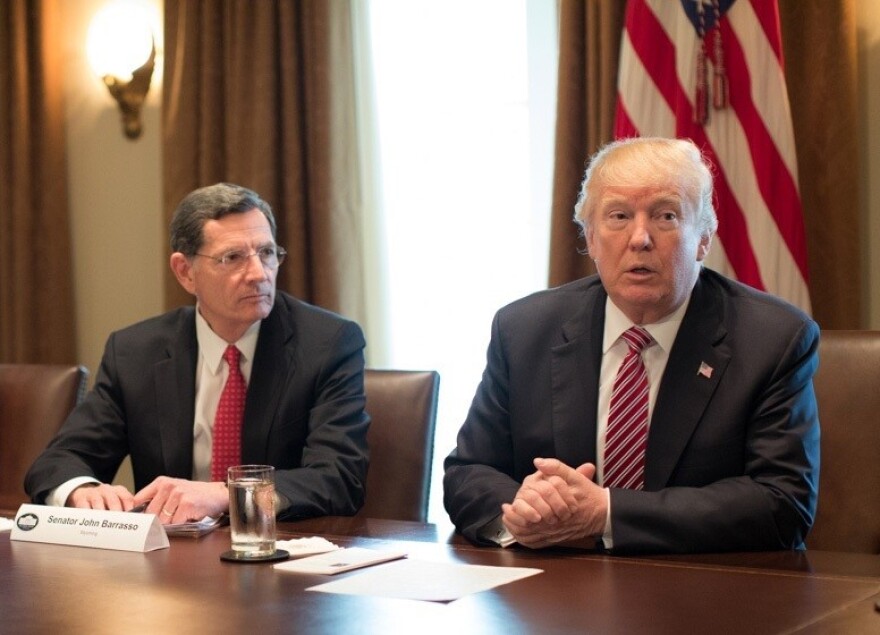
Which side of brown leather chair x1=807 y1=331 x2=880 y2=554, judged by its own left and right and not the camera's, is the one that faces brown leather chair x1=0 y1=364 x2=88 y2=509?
right

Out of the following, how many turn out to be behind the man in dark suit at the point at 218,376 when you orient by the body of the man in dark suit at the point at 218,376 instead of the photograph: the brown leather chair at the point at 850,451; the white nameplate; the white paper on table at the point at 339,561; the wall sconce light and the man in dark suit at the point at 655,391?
1

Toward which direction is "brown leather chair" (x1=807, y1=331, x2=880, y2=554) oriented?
toward the camera

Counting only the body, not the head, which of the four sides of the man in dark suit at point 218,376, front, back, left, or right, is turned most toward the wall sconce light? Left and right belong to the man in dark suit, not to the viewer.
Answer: back

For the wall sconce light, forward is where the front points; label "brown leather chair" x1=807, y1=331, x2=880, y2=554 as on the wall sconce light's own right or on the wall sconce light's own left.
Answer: on the wall sconce light's own left

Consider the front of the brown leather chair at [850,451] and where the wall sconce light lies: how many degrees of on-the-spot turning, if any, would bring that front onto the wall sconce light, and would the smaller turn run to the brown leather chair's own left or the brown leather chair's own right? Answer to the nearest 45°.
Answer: approximately 135° to the brown leather chair's own right

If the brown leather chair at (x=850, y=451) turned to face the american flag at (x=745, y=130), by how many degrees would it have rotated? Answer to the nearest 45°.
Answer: approximately 180°

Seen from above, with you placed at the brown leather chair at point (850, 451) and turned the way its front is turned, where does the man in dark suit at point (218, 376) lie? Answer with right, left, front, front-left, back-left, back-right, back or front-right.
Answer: right

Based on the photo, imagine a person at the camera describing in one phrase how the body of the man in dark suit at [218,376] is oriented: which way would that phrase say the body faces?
toward the camera

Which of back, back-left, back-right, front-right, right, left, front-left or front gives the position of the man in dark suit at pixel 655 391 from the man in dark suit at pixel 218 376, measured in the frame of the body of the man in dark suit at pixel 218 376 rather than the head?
front-left

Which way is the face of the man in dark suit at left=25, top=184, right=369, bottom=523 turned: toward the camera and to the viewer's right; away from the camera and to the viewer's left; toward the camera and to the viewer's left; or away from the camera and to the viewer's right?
toward the camera and to the viewer's right

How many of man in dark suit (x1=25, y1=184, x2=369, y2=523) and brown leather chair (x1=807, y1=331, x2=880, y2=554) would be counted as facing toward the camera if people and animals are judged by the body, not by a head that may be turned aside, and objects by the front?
2

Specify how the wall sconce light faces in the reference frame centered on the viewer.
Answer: facing the viewer and to the left of the viewer

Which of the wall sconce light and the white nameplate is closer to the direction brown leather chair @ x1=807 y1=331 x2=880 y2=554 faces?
the white nameplate

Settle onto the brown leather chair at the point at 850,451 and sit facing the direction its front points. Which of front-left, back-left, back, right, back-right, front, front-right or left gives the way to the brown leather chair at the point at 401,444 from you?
right

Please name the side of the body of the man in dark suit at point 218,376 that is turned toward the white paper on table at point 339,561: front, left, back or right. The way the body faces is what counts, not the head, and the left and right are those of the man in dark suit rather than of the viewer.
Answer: front

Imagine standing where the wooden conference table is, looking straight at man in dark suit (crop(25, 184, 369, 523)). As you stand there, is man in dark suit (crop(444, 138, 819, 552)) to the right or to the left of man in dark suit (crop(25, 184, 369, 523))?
right

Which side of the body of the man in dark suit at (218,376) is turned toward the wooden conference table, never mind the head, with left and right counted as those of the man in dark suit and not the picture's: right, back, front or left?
front
